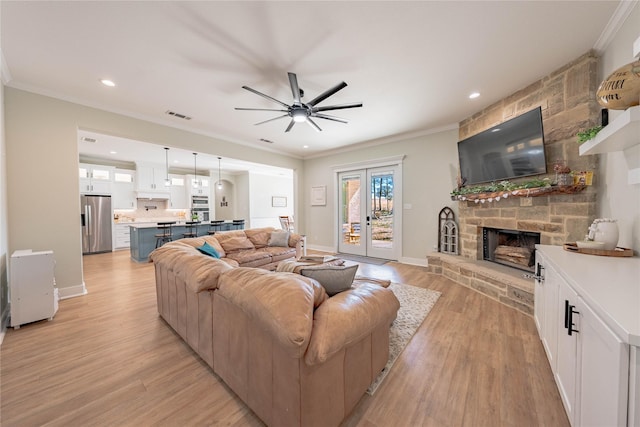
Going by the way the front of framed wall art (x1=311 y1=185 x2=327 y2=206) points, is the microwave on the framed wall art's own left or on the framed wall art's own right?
on the framed wall art's own right

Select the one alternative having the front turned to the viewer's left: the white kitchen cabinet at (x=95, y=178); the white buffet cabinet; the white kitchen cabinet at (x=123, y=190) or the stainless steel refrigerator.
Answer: the white buffet cabinet

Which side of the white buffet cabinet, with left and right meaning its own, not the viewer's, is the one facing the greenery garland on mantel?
right

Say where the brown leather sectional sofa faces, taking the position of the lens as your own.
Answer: facing away from the viewer and to the right of the viewer

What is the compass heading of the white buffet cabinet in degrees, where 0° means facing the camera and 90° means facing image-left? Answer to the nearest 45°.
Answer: approximately 90°

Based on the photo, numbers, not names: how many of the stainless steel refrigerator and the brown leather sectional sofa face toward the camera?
1

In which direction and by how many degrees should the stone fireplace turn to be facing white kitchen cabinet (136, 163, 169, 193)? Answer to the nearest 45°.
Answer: approximately 45° to its right

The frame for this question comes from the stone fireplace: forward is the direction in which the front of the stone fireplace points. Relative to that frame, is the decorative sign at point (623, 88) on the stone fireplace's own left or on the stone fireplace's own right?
on the stone fireplace's own left

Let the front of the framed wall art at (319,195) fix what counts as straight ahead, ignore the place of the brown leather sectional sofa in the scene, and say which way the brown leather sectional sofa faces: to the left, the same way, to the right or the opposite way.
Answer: the opposite way
